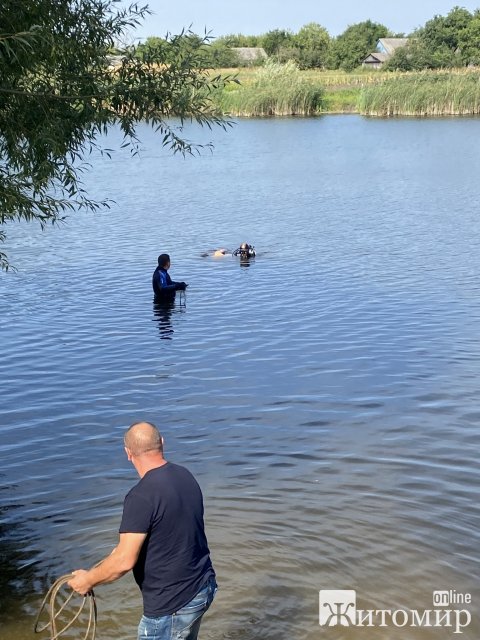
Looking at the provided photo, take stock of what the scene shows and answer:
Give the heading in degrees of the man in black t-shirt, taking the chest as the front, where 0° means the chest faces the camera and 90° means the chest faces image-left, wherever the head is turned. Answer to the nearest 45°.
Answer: approximately 135°

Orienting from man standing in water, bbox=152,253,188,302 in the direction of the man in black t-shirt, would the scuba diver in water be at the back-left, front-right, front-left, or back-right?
back-left

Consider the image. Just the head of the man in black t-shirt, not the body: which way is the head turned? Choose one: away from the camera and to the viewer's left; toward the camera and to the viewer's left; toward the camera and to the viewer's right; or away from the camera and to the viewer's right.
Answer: away from the camera and to the viewer's left

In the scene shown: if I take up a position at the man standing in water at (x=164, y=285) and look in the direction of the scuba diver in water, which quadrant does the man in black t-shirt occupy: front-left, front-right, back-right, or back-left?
back-right

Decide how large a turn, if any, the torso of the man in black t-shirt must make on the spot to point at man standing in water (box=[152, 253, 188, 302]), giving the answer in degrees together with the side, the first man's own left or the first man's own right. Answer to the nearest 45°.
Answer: approximately 45° to the first man's own right

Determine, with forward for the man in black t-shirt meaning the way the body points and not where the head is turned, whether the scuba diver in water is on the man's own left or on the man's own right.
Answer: on the man's own right
